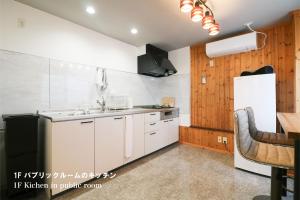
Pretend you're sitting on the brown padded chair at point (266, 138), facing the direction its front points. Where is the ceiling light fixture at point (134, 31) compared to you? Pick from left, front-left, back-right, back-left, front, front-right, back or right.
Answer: back

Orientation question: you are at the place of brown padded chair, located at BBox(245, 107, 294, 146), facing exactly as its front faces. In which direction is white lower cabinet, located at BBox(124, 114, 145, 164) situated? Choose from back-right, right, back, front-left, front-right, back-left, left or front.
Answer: back

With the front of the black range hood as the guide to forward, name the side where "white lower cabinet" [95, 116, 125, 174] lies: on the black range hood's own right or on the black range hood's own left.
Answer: on the black range hood's own right

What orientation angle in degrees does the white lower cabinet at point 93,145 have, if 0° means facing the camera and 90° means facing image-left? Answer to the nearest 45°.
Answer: approximately 315°

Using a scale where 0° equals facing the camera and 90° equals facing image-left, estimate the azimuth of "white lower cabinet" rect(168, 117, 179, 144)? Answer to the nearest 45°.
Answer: approximately 315°

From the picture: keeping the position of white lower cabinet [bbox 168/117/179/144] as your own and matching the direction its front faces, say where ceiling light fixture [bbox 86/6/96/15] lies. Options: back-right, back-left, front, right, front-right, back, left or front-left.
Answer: right

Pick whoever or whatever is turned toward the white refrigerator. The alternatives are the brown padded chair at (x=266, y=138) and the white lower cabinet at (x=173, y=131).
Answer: the white lower cabinet

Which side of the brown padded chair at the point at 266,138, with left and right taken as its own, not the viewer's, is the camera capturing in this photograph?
right

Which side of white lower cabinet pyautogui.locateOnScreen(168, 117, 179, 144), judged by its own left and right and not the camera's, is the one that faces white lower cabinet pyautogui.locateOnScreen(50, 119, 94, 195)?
right

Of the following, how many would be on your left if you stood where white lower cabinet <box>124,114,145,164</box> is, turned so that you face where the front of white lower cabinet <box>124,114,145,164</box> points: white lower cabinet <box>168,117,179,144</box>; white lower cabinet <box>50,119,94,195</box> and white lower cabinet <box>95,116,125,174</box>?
1
